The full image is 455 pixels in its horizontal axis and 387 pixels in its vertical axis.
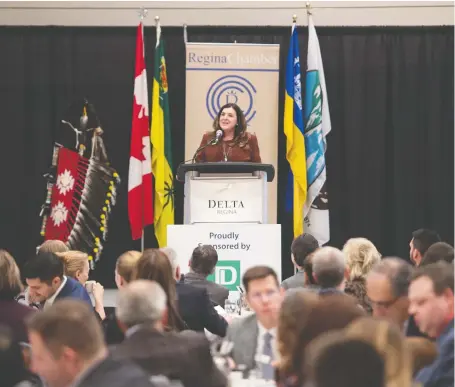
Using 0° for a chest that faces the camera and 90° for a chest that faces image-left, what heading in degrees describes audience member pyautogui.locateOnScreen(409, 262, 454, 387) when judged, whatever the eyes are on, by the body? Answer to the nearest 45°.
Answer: approximately 90°

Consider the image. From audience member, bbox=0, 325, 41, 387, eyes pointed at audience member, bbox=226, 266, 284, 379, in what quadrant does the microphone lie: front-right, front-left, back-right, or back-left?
front-left

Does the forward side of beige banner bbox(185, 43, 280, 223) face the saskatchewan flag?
no

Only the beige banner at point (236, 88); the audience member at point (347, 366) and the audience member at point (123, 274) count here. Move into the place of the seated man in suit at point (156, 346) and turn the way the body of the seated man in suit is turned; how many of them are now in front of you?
2

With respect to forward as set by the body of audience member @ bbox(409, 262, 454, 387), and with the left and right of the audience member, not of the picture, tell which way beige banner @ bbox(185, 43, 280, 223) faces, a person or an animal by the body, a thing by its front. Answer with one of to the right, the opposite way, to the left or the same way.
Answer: to the left

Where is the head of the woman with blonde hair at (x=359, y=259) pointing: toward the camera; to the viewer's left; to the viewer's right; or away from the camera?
away from the camera

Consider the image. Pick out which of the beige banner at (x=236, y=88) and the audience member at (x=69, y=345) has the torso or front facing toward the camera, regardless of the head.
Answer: the beige banner

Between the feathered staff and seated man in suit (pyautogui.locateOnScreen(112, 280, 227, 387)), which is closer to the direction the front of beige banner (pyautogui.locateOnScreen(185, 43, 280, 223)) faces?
the seated man in suit

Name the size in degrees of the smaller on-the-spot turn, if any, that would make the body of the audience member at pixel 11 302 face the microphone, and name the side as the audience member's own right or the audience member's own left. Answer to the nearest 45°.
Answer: approximately 45° to the audience member's own right

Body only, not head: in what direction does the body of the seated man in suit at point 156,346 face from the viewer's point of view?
away from the camera

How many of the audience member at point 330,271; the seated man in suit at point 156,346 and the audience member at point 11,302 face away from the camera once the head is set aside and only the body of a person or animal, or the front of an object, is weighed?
3

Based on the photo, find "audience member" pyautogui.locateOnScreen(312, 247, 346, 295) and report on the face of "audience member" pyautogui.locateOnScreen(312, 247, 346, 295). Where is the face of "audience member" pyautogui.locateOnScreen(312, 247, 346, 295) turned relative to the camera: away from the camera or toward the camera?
away from the camera

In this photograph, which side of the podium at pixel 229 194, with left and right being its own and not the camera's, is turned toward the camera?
front

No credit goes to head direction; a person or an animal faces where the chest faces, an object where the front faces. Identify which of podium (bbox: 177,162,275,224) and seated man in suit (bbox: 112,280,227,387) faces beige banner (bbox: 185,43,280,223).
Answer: the seated man in suit

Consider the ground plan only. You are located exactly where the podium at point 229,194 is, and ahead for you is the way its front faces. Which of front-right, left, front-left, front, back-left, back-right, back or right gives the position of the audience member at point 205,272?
front

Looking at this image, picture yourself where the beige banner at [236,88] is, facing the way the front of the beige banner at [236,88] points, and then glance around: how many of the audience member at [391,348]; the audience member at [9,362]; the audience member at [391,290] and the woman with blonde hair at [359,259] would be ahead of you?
4

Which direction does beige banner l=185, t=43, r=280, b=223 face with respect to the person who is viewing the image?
facing the viewer

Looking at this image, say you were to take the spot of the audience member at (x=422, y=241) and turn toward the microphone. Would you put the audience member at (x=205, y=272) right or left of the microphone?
left
